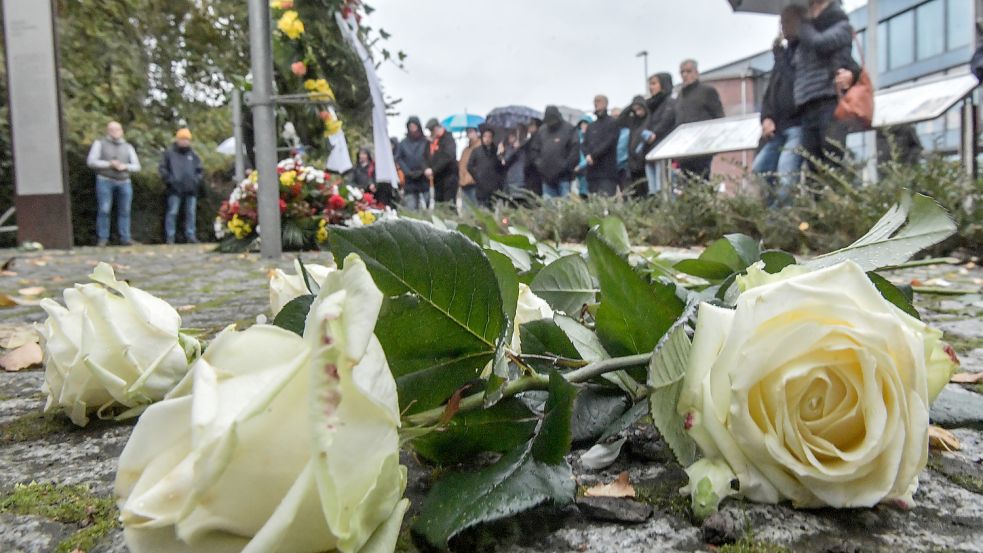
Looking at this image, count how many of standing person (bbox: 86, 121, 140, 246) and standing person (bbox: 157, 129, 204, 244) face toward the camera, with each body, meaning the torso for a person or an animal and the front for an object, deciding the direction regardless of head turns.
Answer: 2

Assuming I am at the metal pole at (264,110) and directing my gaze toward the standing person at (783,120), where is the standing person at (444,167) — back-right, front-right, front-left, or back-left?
front-left

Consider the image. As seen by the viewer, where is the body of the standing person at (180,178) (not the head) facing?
toward the camera

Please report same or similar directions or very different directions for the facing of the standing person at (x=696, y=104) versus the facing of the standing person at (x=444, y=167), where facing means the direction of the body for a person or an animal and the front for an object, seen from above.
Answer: same or similar directions

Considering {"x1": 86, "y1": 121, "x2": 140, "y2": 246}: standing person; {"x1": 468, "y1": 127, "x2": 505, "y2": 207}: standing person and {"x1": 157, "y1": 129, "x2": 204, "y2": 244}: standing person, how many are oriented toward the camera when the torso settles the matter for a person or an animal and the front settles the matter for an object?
3

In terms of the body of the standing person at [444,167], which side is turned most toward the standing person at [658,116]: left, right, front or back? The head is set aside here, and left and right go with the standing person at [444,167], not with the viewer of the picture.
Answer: left

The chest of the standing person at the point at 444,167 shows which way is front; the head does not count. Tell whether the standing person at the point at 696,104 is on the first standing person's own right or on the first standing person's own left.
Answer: on the first standing person's own left

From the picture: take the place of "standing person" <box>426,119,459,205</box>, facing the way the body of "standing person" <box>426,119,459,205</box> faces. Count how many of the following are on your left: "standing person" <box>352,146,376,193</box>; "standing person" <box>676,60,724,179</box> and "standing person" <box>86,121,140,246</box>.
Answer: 1

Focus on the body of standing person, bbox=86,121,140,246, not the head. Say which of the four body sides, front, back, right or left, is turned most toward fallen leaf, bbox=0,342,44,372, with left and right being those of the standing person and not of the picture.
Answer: front

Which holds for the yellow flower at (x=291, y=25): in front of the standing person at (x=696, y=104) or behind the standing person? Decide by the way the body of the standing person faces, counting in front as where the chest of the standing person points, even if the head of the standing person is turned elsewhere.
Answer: in front

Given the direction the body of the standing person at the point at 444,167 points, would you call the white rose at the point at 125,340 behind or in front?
in front

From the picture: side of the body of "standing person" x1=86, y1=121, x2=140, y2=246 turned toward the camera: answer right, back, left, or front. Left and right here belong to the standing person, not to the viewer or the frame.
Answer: front

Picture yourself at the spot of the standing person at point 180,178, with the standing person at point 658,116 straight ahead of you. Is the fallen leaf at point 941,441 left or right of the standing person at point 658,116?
right

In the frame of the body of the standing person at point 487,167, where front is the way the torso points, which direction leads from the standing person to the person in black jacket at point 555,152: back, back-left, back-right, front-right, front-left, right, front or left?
front-left

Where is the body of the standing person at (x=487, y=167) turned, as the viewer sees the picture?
toward the camera
